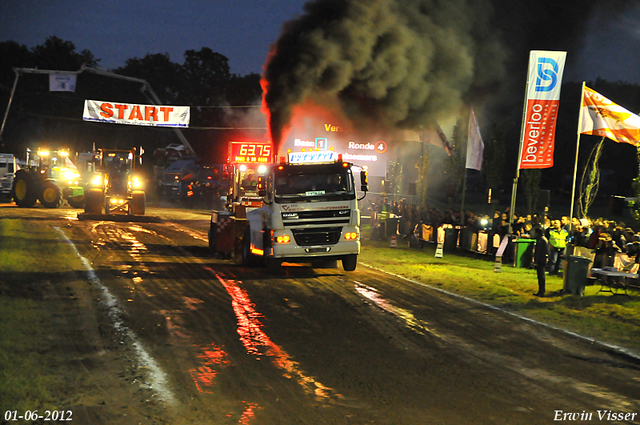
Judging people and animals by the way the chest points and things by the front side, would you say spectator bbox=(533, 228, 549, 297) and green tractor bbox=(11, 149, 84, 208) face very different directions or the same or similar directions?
very different directions

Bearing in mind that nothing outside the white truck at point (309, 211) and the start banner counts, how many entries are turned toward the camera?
2

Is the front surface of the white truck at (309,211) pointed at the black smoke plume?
no

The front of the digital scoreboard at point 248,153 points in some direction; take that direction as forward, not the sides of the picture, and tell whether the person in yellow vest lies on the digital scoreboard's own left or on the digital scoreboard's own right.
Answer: on the digital scoreboard's own left

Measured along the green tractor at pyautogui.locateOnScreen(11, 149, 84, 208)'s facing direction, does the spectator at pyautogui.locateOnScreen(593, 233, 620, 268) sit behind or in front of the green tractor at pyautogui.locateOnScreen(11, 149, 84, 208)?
in front

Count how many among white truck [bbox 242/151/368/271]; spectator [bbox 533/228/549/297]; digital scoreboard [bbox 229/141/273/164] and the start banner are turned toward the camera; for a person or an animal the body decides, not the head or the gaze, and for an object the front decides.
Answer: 3

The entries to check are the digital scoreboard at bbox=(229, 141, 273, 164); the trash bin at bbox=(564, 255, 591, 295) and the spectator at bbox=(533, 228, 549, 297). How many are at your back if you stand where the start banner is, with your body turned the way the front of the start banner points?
0

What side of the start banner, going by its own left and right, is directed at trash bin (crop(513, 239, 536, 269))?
front

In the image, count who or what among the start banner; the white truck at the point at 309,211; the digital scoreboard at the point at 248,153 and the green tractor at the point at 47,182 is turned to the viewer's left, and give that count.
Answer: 0

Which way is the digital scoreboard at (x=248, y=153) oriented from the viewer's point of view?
toward the camera

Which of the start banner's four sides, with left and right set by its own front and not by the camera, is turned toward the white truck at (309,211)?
front

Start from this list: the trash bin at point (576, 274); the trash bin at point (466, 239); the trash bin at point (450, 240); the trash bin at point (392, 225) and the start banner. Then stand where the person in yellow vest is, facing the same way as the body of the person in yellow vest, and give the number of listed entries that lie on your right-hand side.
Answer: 4

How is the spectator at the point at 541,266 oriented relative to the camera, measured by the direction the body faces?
to the viewer's left

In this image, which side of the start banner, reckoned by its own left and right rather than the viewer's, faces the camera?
front

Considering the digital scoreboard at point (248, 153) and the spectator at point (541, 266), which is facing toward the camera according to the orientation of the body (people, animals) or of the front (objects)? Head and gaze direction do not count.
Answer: the digital scoreboard
